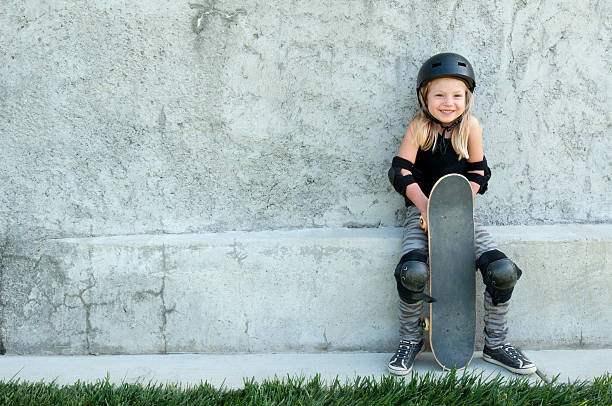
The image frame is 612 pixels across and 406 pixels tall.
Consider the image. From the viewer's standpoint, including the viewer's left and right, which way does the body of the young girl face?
facing the viewer
